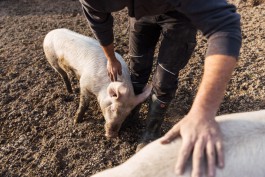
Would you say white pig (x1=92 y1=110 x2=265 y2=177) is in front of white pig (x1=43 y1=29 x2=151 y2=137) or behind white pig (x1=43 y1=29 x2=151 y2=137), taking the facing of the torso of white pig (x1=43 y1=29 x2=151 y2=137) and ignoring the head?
in front

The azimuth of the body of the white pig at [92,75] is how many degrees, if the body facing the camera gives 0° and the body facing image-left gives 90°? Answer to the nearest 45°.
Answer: approximately 315°

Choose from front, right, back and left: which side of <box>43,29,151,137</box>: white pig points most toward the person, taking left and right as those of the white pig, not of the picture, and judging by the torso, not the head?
front
